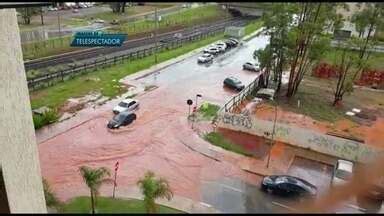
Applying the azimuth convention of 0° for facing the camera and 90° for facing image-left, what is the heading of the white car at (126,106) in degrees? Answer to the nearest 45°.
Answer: approximately 45°

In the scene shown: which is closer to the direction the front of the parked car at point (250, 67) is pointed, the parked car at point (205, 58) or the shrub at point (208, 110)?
the shrub

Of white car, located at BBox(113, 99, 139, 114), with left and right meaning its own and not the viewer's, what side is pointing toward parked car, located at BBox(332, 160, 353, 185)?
left

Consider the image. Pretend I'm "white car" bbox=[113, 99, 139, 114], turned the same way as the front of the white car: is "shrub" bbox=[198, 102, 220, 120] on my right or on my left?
on my left

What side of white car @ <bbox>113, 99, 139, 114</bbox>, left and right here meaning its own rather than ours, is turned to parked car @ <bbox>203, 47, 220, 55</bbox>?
back

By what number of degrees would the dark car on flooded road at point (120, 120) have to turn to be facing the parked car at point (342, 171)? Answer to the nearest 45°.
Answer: approximately 90° to its left

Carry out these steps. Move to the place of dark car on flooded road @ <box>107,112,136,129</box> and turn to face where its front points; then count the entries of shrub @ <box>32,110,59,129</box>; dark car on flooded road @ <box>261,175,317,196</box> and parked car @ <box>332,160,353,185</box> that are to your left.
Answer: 2

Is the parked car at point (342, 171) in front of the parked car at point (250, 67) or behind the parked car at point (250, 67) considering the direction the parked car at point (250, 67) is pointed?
in front

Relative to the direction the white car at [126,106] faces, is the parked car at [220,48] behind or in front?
behind
